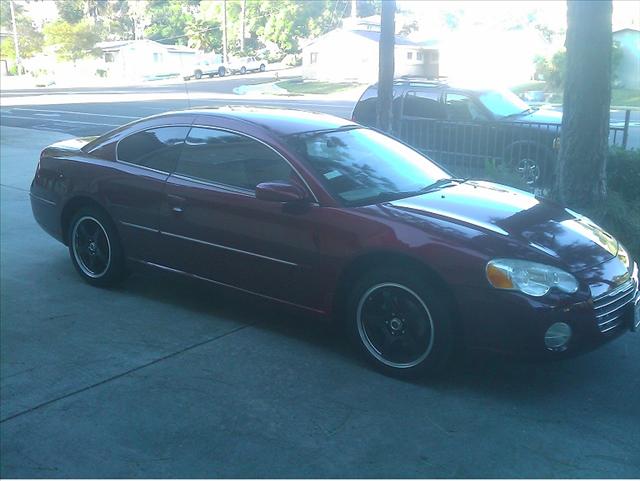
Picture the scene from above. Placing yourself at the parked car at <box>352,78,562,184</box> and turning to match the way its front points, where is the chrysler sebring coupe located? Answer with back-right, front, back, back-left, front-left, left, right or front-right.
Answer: front-right

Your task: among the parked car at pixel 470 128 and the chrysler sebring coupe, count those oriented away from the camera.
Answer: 0

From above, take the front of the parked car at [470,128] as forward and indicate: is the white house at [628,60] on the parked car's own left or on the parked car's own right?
on the parked car's own left

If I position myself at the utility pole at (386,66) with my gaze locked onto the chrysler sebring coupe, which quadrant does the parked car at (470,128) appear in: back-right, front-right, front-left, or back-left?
back-left

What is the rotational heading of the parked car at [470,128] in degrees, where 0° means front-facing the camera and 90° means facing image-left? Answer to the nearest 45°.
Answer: approximately 315°

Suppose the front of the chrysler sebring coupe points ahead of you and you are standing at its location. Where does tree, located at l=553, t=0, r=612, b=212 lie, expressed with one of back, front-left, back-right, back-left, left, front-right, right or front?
left

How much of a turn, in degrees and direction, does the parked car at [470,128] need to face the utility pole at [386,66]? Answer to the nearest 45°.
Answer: approximately 90° to its right

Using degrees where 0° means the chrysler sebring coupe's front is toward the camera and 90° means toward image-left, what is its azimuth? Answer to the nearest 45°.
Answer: approximately 315°

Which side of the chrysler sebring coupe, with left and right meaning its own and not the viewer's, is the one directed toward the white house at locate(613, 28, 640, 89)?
left
